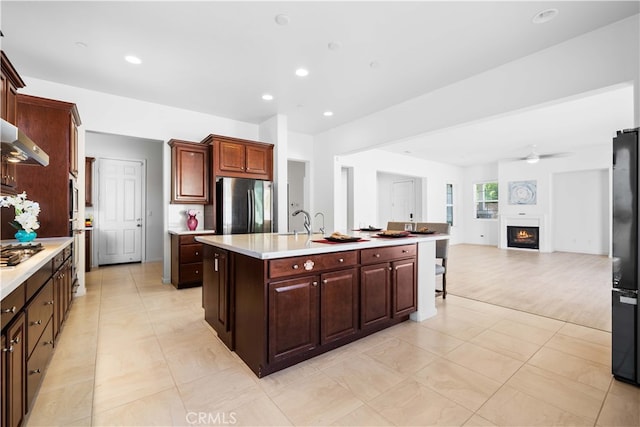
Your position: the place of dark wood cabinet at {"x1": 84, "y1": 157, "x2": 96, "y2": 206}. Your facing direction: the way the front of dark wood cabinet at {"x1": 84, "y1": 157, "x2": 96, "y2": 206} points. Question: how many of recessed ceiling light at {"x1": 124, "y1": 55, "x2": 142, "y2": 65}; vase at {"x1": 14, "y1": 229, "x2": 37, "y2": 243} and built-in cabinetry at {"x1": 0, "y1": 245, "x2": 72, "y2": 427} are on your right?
3

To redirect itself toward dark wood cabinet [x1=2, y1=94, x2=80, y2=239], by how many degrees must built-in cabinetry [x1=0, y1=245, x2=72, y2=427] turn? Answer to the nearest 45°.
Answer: approximately 90° to its left

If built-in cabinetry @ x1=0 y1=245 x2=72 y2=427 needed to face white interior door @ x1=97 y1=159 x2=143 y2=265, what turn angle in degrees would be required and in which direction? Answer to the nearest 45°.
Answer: approximately 90° to its left

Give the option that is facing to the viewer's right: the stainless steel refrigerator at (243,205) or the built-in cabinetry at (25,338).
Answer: the built-in cabinetry

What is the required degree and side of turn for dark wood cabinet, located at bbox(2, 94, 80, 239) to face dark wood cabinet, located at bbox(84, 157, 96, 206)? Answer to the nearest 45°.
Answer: approximately 90° to its left

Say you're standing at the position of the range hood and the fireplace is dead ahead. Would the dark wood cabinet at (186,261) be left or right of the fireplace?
left

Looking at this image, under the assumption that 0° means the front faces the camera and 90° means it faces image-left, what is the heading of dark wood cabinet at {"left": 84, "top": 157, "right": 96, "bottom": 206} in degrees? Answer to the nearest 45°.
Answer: approximately 270°

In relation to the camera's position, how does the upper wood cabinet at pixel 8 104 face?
facing to the right of the viewer

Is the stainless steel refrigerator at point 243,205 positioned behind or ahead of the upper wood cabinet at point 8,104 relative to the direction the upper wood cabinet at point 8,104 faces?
ahead

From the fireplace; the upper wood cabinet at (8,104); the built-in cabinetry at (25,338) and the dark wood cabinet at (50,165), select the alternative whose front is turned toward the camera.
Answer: the fireplace

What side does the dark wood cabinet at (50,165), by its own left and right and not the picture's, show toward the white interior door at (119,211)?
left

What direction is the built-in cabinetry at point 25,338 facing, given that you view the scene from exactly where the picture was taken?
facing to the right of the viewer

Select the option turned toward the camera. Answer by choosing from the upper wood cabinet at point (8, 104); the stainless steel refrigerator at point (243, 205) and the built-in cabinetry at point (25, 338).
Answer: the stainless steel refrigerator

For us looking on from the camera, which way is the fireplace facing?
facing the viewer

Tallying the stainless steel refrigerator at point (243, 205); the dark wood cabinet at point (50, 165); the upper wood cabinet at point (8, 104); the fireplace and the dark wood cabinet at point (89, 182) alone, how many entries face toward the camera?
2
